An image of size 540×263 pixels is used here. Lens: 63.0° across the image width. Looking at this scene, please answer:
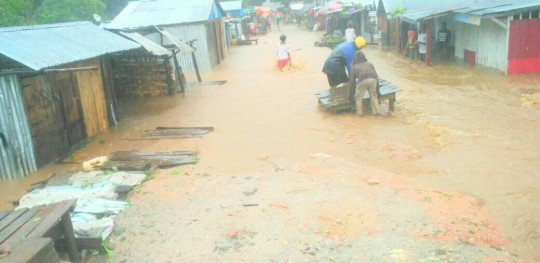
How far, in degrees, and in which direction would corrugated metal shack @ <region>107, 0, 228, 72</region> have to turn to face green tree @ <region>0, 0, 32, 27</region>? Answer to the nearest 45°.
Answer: approximately 135° to its left

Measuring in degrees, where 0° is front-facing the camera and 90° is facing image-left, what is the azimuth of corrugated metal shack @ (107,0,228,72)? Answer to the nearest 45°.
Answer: approximately 270°

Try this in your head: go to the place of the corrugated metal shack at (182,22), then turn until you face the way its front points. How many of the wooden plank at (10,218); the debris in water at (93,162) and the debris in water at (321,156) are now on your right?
3

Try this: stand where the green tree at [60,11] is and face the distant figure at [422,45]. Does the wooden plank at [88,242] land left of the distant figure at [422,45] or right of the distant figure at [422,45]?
right

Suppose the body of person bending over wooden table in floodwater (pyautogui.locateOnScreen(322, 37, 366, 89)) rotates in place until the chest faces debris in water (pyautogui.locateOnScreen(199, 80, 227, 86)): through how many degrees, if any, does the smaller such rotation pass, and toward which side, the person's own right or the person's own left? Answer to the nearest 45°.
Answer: approximately 135° to the person's own left

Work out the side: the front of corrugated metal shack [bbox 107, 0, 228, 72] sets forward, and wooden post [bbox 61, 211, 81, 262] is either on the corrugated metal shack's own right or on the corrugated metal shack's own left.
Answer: on the corrugated metal shack's own right

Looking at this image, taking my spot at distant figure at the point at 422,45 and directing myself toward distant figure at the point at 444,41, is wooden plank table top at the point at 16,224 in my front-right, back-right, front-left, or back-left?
back-right

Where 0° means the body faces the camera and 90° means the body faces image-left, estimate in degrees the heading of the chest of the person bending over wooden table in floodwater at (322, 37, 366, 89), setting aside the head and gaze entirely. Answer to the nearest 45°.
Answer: approximately 270°
